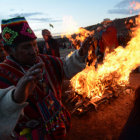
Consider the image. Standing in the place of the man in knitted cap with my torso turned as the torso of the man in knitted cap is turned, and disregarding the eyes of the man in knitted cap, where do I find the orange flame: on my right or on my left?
on my left

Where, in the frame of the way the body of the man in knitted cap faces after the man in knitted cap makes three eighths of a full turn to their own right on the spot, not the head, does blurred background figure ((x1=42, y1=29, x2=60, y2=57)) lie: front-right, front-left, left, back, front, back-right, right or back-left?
right

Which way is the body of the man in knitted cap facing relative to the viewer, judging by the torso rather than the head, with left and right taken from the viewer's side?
facing the viewer and to the right of the viewer

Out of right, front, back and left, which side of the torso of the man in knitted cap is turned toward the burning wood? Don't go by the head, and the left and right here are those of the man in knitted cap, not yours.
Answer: left
